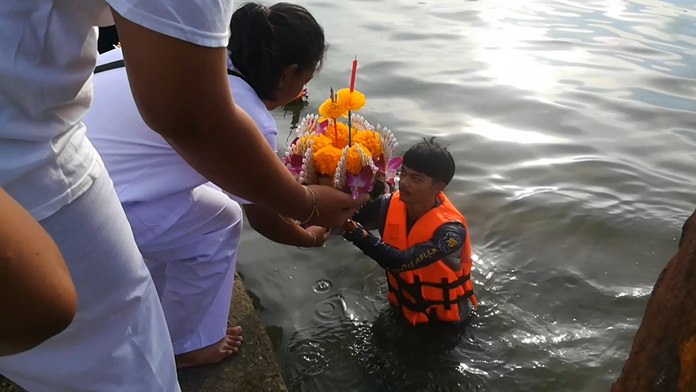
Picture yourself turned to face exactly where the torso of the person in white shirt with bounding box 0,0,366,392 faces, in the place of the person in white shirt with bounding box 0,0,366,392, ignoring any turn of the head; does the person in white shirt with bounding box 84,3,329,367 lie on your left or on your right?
on your left

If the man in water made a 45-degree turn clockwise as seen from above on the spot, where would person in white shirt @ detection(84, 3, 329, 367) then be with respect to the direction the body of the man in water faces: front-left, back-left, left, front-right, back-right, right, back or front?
front-left

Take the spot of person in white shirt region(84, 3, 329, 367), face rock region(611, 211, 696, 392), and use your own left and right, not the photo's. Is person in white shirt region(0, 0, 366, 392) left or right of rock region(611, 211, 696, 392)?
right

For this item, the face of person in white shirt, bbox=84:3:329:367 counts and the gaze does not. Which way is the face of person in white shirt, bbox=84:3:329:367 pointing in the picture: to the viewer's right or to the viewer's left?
to the viewer's right

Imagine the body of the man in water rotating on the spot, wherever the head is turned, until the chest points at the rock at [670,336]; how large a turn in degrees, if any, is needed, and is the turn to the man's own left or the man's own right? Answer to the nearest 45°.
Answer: approximately 45° to the man's own left

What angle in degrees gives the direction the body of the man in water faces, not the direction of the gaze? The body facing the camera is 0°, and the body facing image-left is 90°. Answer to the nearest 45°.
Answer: approximately 45°

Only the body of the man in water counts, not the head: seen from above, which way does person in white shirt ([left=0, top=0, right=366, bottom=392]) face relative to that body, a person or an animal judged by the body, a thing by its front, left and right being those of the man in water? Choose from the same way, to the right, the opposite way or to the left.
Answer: the opposite way

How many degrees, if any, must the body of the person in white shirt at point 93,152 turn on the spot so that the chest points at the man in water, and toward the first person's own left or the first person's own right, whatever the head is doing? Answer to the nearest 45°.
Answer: approximately 45° to the first person's own left

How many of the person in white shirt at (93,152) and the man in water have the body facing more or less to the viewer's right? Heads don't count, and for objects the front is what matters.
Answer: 1

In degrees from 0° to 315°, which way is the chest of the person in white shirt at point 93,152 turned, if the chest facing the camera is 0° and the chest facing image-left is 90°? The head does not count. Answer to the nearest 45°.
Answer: approximately 270°
